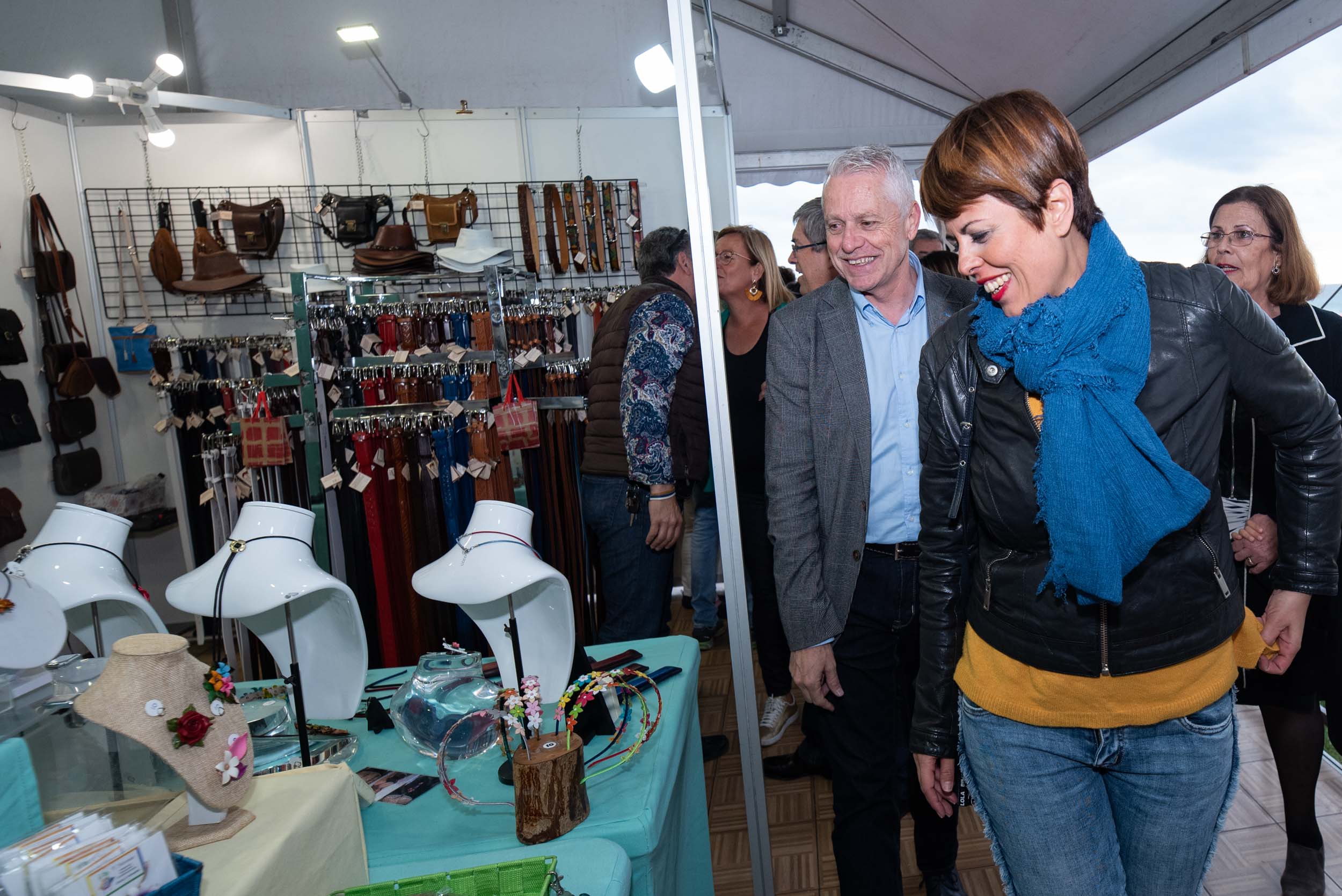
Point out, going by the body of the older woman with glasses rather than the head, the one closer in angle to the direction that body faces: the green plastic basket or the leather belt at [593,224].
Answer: the green plastic basket

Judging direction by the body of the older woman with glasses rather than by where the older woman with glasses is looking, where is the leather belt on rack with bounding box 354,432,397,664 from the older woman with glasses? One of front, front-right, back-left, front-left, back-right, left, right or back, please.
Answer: front-right

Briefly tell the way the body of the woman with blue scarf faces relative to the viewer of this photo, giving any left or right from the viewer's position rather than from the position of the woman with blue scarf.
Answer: facing the viewer

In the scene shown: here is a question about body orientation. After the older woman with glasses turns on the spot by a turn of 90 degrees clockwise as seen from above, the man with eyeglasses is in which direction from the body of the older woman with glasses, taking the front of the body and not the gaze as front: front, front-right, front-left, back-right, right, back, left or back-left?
front-left

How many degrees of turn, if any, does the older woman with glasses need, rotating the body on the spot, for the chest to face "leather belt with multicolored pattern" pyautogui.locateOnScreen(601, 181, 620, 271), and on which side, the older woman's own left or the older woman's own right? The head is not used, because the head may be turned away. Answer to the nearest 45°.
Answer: approximately 90° to the older woman's own right

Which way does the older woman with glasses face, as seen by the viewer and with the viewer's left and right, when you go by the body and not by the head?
facing the viewer and to the left of the viewer

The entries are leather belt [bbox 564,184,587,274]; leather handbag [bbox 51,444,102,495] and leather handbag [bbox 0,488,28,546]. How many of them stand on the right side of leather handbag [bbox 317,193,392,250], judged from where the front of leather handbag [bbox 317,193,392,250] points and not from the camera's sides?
2
